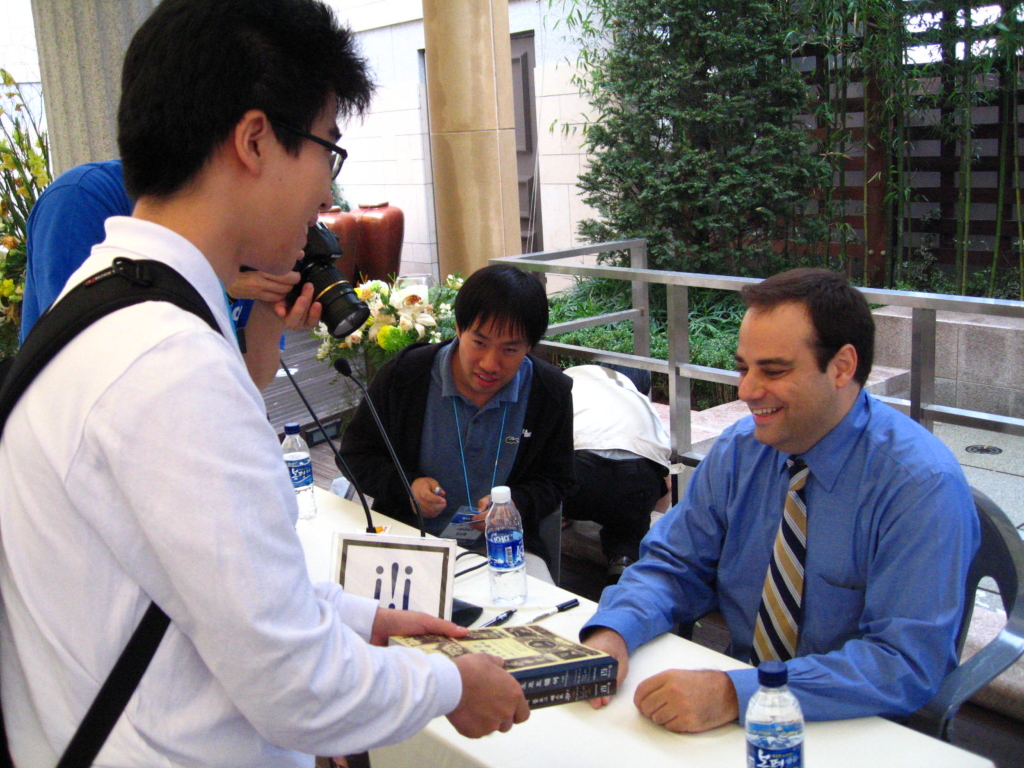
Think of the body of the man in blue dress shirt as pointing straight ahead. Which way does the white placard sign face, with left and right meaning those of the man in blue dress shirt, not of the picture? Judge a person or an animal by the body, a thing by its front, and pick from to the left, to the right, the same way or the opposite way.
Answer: to the left

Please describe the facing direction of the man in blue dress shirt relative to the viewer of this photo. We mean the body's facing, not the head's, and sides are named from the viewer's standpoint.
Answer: facing the viewer and to the left of the viewer

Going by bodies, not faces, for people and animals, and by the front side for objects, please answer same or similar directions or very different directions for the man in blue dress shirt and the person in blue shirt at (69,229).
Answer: very different directions

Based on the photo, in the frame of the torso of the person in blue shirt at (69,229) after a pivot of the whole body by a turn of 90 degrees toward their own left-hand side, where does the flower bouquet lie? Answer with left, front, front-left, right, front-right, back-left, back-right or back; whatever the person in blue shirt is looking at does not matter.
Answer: front-right

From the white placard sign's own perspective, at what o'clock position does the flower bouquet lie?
The flower bouquet is roughly at 6 o'clock from the white placard sign.

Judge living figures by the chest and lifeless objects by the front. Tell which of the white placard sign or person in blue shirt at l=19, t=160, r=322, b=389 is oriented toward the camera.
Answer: the white placard sign

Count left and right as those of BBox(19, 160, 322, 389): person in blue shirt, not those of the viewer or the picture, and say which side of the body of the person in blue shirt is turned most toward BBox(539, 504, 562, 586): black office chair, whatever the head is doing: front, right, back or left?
front

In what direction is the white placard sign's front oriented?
toward the camera

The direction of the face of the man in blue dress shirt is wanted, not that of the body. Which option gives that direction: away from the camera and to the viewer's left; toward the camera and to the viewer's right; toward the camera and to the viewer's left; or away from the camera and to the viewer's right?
toward the camera and to the viewer's left

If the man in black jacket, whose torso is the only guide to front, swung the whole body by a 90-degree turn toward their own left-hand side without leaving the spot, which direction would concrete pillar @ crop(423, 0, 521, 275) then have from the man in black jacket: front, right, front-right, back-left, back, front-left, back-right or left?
left

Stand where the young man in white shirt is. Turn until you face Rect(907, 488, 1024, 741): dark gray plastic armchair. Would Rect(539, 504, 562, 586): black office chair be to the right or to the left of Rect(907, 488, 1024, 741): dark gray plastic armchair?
left

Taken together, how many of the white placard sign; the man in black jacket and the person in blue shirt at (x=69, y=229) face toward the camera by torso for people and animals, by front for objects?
2

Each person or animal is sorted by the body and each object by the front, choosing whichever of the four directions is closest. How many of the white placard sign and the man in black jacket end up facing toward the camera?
2

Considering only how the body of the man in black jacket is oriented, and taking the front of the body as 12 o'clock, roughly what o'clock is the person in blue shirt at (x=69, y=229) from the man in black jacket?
The person in blue shirt is roughly at 2 o'clock from the man in black jacket.

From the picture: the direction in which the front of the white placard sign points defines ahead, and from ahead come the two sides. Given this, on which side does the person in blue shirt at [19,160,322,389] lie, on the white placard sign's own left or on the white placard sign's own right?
on the white placard sign's own right

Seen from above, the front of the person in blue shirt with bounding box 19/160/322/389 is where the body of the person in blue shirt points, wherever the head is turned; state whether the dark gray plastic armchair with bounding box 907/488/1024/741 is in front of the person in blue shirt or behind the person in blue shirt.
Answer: in front
